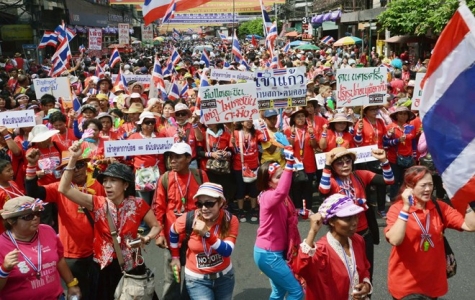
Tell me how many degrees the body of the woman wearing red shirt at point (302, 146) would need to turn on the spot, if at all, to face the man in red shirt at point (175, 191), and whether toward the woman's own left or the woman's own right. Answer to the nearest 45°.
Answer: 0° — they already face them

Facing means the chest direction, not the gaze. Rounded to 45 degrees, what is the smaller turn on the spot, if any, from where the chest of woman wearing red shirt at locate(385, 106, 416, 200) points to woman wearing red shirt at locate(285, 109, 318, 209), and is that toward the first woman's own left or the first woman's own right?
approximately 90° to the first woman's own right

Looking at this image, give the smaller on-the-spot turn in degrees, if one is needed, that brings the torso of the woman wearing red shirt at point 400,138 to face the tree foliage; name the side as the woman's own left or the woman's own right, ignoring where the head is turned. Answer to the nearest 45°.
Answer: approximately 180°

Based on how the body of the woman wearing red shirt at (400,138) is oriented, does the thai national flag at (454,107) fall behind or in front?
in front

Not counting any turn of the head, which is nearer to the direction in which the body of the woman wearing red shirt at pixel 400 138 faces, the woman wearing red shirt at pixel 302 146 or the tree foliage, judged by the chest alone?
the woman wearing red shirt

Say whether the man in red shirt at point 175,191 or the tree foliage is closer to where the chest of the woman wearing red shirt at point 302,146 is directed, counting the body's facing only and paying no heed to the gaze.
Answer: the man in red shirt

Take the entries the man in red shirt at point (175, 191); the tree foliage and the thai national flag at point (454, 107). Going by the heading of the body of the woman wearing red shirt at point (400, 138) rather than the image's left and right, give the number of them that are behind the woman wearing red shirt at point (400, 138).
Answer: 1

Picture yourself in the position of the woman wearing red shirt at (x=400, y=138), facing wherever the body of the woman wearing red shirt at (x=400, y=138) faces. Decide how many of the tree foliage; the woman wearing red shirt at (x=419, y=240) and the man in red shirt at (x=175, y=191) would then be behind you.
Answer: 1

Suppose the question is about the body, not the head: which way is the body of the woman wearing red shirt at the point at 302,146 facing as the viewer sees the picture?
toward the camera

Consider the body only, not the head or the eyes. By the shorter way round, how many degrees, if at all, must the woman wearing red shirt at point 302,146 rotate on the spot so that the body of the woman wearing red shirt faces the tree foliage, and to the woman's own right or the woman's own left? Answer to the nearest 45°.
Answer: approximately 180°

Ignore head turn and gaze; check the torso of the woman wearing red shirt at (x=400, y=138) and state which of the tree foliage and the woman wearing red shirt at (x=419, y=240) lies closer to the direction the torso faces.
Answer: the woman wearing red shirt

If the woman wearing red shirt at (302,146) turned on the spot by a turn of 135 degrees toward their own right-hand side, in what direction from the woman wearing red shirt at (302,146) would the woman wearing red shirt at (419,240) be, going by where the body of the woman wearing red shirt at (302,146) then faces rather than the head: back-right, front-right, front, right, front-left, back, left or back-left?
back-left

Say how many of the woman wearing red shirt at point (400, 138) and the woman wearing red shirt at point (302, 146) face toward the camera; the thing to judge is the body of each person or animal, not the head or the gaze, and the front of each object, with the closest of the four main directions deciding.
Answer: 2

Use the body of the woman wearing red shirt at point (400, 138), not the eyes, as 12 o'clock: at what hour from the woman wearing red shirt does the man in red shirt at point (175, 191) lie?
The man in red shirt is roughly at 1 o'clock from the woman wearing red shirt.
